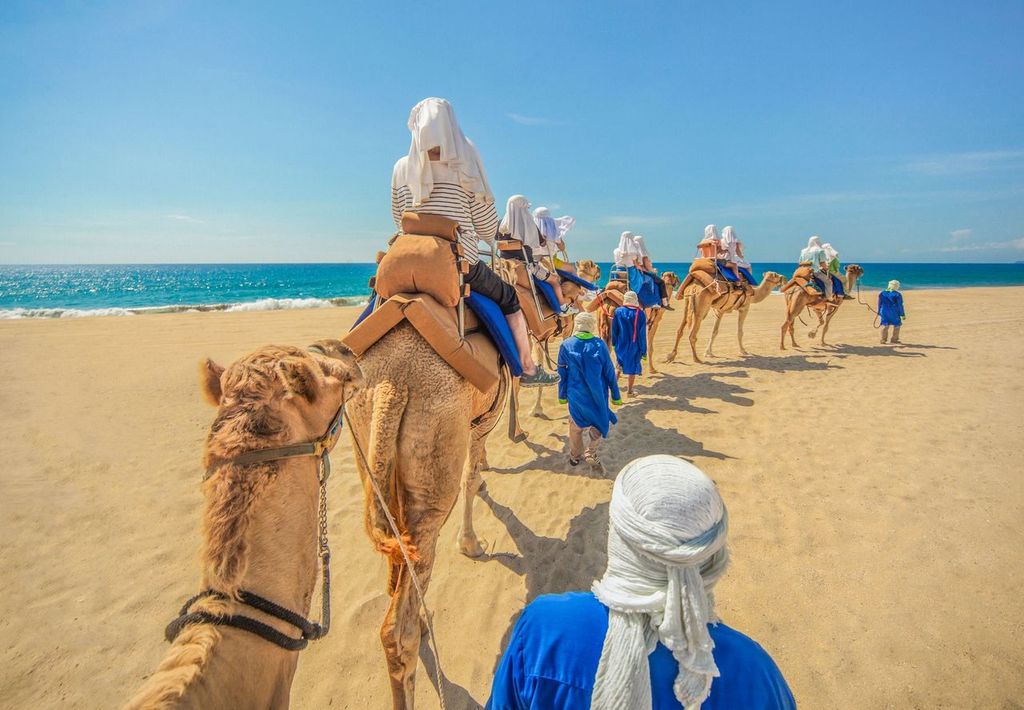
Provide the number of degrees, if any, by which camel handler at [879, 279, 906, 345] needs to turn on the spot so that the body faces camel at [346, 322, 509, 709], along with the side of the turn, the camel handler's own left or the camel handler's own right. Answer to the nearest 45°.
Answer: approximately 180°

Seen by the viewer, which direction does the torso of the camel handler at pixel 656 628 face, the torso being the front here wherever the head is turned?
away from the camera

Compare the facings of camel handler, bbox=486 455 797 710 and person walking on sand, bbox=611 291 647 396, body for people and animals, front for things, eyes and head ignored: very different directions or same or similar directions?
same or similar directions

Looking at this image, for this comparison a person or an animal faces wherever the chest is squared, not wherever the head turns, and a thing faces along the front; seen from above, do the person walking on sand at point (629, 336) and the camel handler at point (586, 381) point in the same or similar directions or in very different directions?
same or similar directions

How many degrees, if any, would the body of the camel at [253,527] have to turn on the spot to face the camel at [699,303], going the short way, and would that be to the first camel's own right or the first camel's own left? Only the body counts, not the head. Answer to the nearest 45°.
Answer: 0° — it already faces it

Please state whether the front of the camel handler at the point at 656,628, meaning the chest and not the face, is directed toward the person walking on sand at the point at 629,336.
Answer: yes

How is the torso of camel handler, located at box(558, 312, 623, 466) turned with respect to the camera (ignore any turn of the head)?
away from the camera

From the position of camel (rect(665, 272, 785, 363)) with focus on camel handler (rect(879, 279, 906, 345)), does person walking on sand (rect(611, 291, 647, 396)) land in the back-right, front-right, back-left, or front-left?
back-right

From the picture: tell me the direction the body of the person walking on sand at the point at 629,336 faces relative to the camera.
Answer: away from the camera

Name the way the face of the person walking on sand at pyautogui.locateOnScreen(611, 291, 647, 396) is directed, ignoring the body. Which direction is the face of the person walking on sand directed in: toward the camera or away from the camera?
away from the camera

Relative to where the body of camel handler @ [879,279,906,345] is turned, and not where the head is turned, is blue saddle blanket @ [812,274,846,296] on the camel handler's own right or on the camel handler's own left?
on the camel handler's own left

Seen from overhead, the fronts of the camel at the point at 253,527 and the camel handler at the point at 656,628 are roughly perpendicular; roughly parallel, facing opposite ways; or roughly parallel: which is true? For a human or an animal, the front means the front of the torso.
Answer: roughly parallel

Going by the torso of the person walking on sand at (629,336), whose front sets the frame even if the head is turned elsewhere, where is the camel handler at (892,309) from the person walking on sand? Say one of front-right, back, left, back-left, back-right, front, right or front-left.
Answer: front-right

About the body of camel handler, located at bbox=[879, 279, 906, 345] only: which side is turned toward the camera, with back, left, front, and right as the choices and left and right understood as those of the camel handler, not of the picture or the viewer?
back

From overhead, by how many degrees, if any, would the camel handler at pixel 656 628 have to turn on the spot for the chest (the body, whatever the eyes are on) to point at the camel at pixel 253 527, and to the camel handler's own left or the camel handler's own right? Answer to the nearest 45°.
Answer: approximately 90° to the camel handler's own left

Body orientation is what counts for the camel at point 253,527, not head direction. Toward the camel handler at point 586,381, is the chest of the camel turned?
yes

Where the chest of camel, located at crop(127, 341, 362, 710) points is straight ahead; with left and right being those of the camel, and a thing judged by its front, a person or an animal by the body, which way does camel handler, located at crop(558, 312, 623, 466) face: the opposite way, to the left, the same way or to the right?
the same way
